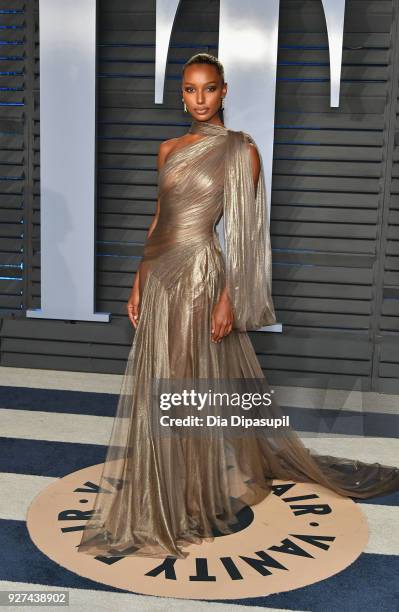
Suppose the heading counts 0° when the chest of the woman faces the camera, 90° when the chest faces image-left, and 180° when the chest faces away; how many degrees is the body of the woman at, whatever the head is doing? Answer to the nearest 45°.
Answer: approximately 45°
